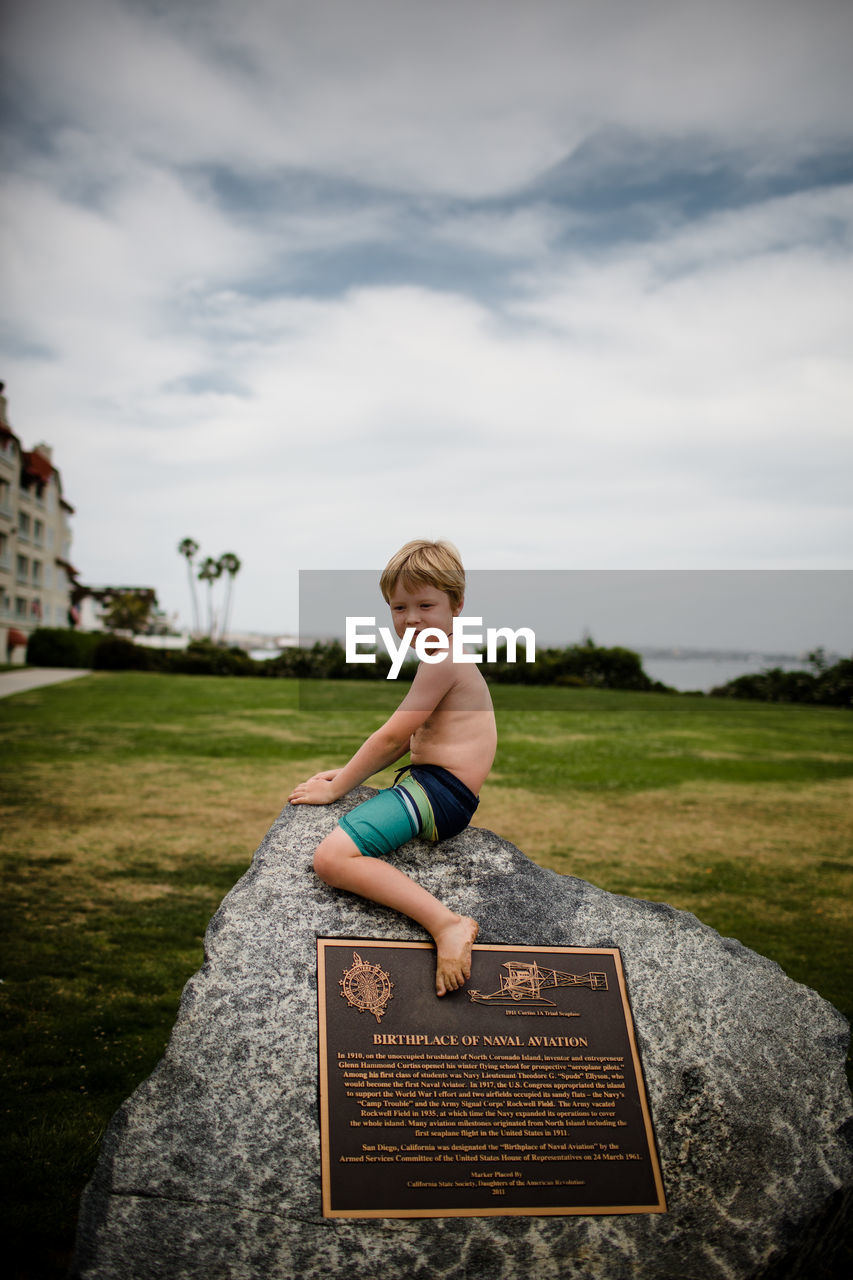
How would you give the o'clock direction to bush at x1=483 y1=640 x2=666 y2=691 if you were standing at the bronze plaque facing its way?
The bush is roughly at 6 o'clock from the bronze plaque.

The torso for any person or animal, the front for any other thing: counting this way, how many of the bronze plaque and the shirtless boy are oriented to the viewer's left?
1

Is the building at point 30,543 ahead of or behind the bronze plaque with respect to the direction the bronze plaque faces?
behind

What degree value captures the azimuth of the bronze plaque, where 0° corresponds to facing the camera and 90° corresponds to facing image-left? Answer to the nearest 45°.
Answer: approximately 0°

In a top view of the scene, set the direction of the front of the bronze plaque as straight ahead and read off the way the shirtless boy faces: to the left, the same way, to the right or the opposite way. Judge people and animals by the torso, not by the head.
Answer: to the right

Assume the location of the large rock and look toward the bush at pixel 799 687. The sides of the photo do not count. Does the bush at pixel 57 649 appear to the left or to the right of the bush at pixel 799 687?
left

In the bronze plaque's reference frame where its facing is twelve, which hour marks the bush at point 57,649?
The bush is roughly at 5 o'clock from the bronze plaque.

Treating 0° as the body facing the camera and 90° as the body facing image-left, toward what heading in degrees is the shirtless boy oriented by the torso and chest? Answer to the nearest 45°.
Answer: approximately 90°
